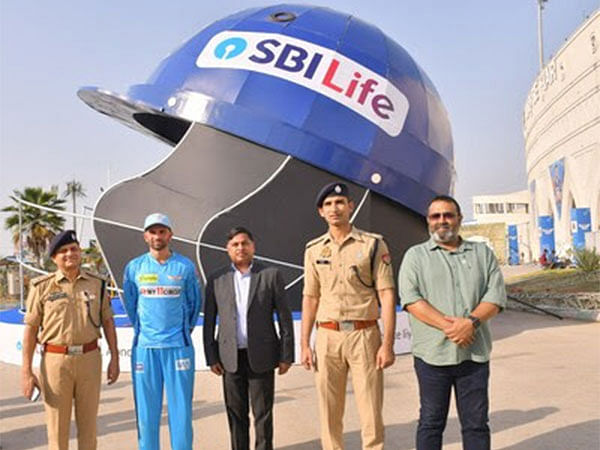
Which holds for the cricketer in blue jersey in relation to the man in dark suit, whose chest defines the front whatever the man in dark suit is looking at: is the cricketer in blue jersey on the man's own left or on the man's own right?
on the man's own right

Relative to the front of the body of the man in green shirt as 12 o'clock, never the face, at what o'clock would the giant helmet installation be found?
The giant helmet installation is roughly at 5 o'clock from the man in green shirt.

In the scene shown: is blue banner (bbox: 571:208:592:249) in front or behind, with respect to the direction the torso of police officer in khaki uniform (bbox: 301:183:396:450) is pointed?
behind

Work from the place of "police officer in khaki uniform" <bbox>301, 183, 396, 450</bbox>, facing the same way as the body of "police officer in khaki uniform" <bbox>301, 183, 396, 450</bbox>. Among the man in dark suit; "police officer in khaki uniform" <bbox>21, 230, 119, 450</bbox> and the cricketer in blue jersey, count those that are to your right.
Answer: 3

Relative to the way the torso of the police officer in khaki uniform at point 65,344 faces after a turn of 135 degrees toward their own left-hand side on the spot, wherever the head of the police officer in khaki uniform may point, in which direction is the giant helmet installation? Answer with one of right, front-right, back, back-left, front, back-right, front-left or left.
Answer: front

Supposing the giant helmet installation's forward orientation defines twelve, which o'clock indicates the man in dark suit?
The man in dark suit is roughly at 9 o'clock from the giant helmet installation.

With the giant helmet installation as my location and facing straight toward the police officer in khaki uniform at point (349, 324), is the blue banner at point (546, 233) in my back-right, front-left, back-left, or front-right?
back-left

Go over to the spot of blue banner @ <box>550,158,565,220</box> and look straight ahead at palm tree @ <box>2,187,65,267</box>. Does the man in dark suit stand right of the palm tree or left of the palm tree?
left

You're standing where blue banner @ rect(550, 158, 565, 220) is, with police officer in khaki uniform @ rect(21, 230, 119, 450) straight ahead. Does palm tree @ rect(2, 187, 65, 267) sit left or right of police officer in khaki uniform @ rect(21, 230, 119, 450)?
right

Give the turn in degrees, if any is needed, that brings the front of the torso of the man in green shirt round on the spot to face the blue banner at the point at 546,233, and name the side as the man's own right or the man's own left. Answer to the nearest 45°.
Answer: approximately 180°

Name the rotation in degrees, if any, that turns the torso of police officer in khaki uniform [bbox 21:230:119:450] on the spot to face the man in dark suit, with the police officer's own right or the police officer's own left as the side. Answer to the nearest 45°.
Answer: approximately 90° to the police officer's own left

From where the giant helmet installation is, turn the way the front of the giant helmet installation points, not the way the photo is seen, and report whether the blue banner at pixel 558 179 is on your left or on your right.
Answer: on your right
